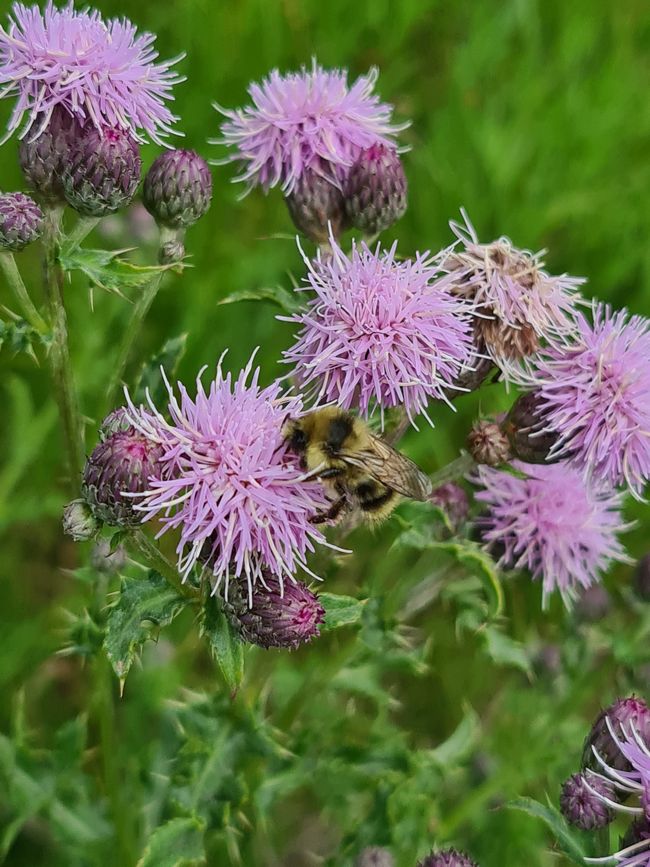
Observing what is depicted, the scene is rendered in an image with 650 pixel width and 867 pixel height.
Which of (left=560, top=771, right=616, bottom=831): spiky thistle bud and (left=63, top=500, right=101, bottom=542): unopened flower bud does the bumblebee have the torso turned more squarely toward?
the unopened flower bud

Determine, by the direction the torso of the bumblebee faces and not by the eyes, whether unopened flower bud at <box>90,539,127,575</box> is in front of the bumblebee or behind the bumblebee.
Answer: in front

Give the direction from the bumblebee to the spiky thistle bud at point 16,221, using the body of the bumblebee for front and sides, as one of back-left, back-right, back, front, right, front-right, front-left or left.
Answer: front

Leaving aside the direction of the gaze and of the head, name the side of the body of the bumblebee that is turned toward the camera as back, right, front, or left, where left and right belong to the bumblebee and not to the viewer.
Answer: left

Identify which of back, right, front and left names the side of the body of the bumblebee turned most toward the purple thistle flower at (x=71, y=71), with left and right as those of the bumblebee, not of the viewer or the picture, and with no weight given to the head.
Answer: front

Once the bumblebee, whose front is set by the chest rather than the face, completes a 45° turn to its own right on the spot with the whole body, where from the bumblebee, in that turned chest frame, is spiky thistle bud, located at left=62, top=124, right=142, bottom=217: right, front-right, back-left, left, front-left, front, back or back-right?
front-left

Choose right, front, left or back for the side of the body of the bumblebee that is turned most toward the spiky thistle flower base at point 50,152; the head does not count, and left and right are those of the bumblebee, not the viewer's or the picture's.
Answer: front

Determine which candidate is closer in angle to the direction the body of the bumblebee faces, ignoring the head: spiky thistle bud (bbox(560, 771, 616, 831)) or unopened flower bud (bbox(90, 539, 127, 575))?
the unopened flower bud

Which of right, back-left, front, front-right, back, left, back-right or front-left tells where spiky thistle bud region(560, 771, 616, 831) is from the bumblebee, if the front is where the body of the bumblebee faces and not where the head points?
back
